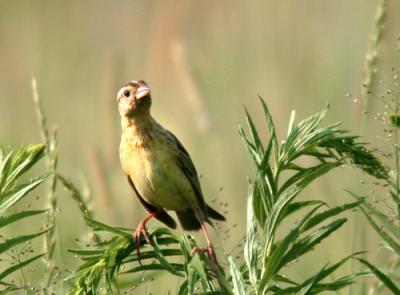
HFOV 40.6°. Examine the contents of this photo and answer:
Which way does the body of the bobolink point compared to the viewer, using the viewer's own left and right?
facing the viewer and to the left of the viewer
